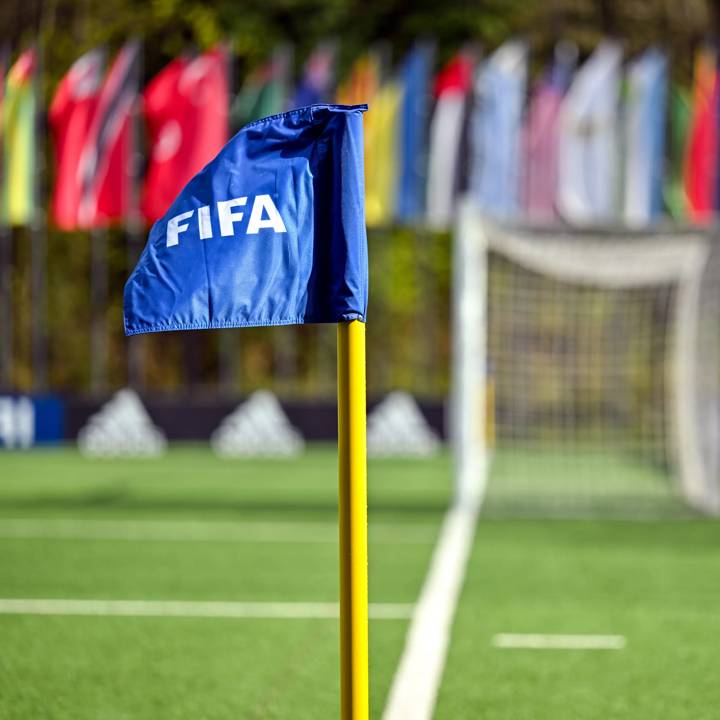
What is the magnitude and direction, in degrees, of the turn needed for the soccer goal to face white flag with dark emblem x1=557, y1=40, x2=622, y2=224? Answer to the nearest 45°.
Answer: approximately 90° to its right

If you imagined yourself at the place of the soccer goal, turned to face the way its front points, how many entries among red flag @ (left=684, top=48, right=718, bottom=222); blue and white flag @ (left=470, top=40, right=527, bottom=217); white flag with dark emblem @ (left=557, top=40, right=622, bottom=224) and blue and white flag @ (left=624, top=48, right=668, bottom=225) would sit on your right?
4

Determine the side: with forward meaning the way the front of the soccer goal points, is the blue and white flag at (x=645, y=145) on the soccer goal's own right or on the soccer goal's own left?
on the soccer goal's own right

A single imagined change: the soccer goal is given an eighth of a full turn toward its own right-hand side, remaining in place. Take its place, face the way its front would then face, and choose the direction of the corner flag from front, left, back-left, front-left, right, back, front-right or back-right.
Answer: back-left

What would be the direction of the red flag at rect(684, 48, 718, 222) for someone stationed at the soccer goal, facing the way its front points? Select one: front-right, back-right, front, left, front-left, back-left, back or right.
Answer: right

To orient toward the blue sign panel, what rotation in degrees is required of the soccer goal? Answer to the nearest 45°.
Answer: approximately 45° to its right

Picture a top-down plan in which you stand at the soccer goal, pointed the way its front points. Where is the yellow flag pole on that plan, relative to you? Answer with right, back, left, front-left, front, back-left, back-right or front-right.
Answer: left

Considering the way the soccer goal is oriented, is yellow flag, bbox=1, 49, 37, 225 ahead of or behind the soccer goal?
ahead

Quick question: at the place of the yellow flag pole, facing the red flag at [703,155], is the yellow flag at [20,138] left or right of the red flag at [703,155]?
left

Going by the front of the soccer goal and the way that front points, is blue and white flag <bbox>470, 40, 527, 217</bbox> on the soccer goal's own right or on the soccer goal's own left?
on the soccer goal's own right

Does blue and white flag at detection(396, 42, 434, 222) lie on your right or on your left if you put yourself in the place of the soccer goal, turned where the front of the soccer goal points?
on your right

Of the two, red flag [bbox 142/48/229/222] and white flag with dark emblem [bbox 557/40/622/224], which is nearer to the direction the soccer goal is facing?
the red flag

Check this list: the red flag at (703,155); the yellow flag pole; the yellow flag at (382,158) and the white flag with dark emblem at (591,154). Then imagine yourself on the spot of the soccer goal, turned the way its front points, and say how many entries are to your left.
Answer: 1

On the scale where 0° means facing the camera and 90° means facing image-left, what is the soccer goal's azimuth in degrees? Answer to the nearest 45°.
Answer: approximately 90°
